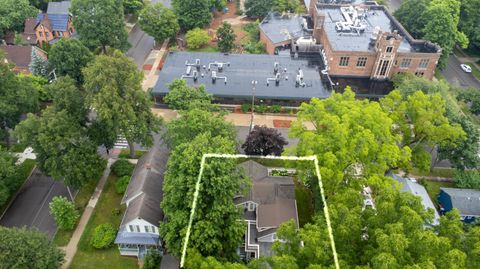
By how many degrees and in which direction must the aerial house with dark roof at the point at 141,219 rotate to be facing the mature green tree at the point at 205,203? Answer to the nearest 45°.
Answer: approximately 45° to its left

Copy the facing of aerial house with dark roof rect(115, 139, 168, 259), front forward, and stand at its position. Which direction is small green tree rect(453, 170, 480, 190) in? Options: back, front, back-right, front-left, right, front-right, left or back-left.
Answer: left

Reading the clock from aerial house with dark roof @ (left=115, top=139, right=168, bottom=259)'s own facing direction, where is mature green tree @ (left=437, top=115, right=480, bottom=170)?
The mature green tree is roughly at 9 o'clock from the aerial house with dark roof.

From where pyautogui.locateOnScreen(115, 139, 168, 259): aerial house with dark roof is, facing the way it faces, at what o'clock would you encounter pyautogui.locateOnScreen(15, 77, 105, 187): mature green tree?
The mature green tree is roughly at 5 o'clock from the aerial house with dark roof.

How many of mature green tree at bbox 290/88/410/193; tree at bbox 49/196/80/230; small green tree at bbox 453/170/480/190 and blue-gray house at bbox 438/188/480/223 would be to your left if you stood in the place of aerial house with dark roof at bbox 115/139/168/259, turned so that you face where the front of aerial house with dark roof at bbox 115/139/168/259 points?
3

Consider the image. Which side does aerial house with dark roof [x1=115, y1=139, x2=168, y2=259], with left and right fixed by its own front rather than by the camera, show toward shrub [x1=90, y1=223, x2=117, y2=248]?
right

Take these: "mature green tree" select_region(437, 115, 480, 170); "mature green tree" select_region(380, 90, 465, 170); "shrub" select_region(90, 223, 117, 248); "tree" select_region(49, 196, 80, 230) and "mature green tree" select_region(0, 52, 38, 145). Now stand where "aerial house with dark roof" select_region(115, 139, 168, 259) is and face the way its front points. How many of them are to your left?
2

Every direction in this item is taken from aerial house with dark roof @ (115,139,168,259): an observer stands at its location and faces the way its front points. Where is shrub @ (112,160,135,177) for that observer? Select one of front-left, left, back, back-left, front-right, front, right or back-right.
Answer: back

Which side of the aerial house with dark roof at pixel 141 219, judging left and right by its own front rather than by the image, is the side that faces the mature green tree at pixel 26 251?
right

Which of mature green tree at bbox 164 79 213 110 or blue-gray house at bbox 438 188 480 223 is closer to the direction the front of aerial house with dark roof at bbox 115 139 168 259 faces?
the blue-gray house
